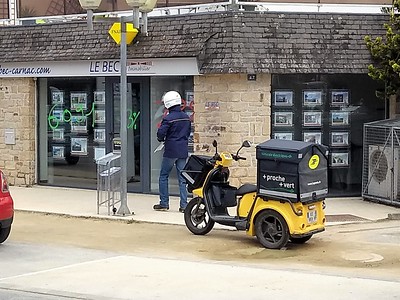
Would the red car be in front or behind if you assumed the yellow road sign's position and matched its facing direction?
in front

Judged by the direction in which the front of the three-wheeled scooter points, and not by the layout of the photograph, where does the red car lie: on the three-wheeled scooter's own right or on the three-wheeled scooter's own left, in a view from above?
on the three-wheeled scooter's own left

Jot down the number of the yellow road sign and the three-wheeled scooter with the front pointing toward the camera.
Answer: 1

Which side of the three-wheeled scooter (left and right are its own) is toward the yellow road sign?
front

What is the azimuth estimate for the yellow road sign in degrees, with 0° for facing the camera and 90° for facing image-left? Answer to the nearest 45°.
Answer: approximately 0°

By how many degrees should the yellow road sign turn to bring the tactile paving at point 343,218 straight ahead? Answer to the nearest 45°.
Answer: approximately 45° to its left

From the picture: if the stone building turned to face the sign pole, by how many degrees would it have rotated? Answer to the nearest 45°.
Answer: approximately 45° to its right

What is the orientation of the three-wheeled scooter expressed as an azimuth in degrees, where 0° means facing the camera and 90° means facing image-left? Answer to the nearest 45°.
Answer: approximately 135°

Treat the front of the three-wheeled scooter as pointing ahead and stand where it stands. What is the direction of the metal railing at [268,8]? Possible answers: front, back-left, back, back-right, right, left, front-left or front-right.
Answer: front-right

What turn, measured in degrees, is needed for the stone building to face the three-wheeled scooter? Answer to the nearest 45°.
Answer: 0° — it already faces it

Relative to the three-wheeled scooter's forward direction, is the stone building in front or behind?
in front

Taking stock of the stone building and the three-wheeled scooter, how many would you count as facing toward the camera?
1

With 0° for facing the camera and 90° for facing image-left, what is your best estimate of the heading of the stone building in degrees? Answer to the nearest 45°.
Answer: approximately 0°

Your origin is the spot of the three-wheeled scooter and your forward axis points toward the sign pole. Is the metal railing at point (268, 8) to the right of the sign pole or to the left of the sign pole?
right
